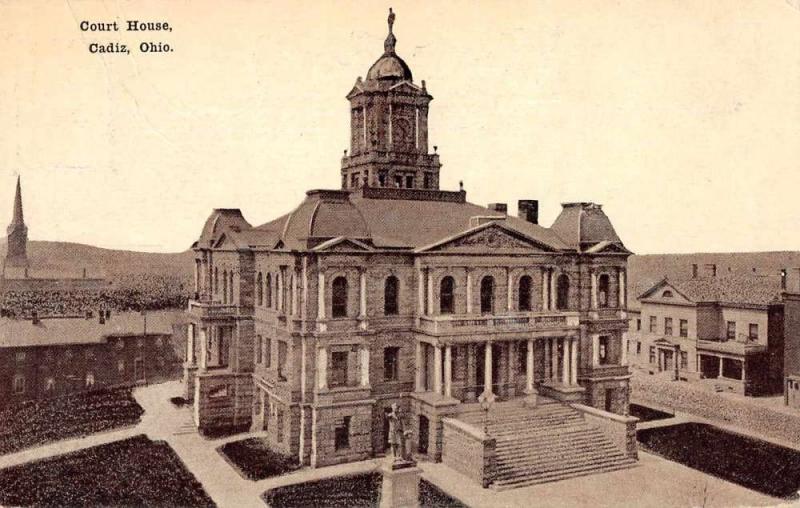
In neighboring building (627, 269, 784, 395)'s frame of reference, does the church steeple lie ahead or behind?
ahead

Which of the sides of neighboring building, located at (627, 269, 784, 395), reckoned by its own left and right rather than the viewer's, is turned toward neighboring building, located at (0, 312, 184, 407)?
front

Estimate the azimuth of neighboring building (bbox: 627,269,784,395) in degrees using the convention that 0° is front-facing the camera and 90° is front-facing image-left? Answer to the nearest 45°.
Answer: approximately 45°
